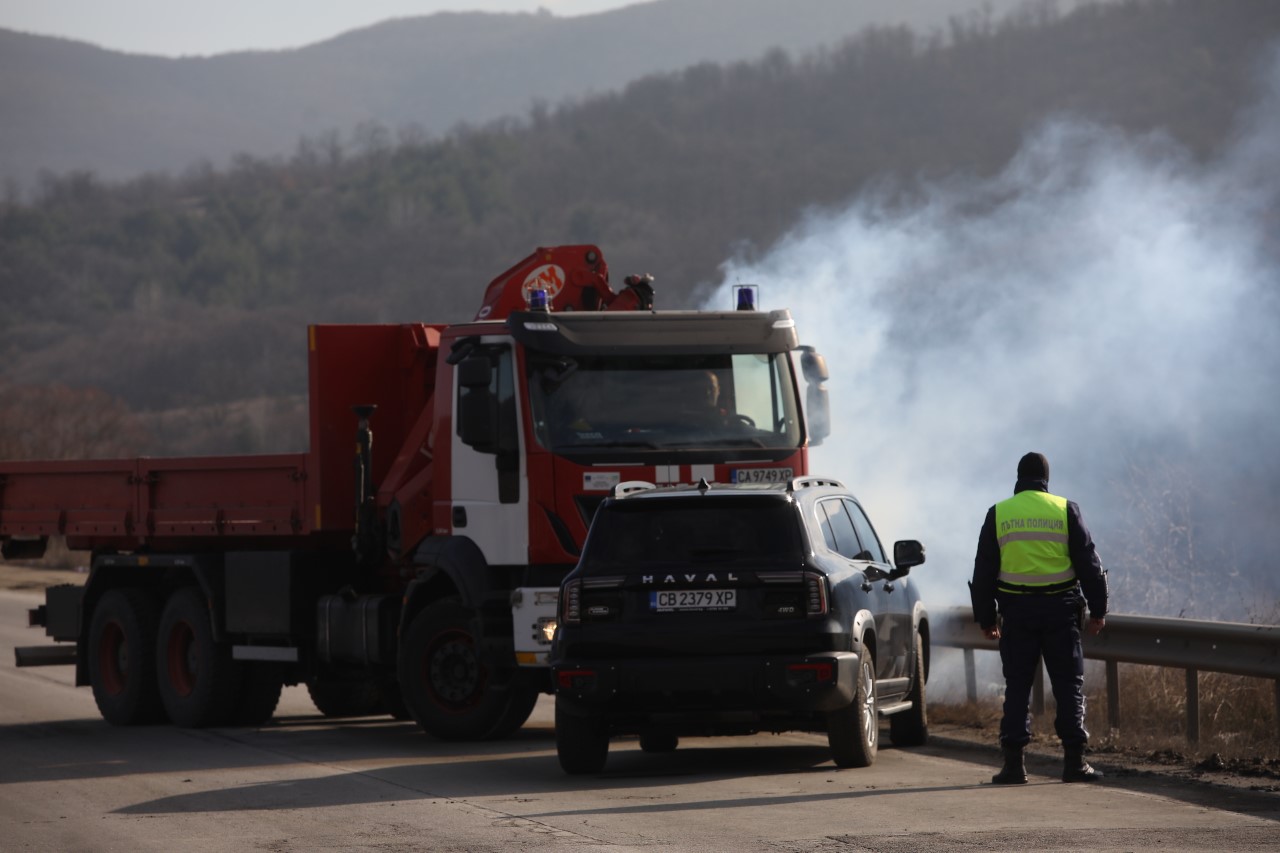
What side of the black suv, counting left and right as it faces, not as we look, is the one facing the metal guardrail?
right

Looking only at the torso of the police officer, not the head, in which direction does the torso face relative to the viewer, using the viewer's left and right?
facing away from the viewer

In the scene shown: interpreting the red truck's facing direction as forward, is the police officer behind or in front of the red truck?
in front

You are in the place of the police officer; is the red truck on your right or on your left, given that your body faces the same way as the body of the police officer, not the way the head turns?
on your left

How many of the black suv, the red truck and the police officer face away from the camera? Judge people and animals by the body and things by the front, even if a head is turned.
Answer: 2

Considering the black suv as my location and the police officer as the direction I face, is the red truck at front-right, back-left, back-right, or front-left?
back-left

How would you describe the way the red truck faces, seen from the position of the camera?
facing the viewer and to the right of the viewer

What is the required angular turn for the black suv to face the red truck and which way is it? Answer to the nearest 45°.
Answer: approximately 45° to its left

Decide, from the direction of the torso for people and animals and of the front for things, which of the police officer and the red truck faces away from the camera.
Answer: the police officer

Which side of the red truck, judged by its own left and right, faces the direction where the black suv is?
front

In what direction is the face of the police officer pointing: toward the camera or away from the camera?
away from the camera

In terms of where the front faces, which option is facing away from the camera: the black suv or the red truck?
the black suv

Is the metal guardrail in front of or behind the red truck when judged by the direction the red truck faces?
in front

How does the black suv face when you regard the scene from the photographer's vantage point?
facing away from the viewer

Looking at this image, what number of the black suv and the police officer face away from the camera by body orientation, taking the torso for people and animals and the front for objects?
2
